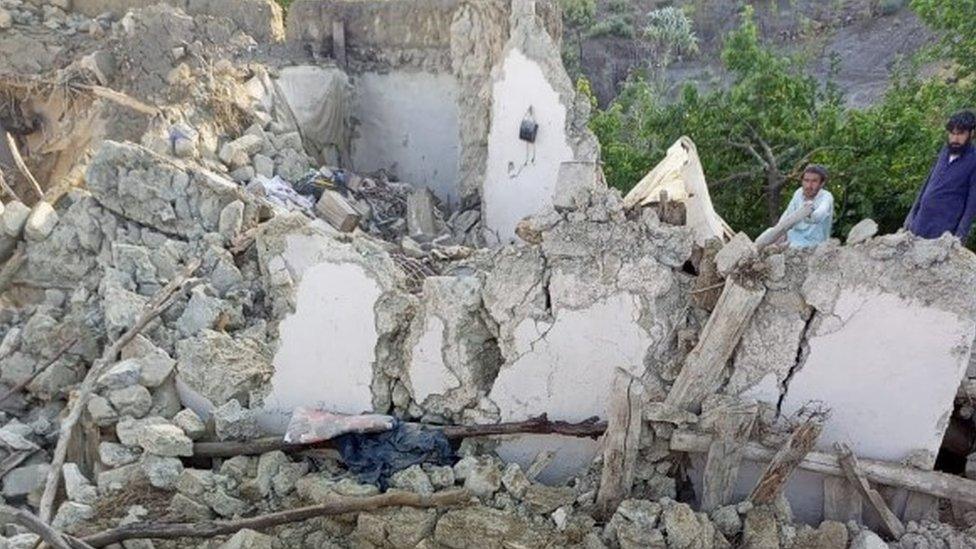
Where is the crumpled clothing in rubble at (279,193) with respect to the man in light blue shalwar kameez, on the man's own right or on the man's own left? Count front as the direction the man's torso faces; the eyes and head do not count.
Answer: on the man's own right

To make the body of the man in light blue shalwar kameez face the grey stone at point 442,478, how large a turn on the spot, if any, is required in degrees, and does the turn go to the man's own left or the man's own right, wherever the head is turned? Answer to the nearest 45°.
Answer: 0° — they already face it

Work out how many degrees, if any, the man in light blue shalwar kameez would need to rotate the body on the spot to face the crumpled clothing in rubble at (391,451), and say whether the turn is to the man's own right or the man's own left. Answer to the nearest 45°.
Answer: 0° — they already face it

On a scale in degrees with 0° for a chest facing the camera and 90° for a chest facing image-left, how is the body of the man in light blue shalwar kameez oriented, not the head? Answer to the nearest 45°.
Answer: approximately 45°

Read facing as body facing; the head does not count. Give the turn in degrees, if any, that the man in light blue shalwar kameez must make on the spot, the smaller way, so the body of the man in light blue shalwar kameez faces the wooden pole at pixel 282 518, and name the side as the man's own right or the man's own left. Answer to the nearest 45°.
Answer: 0° — they already face it

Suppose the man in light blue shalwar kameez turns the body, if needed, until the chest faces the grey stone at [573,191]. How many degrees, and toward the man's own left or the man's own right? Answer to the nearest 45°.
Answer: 0° — they already face it

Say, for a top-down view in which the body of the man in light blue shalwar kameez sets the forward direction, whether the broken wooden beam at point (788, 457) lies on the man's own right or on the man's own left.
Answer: on the man's own left
